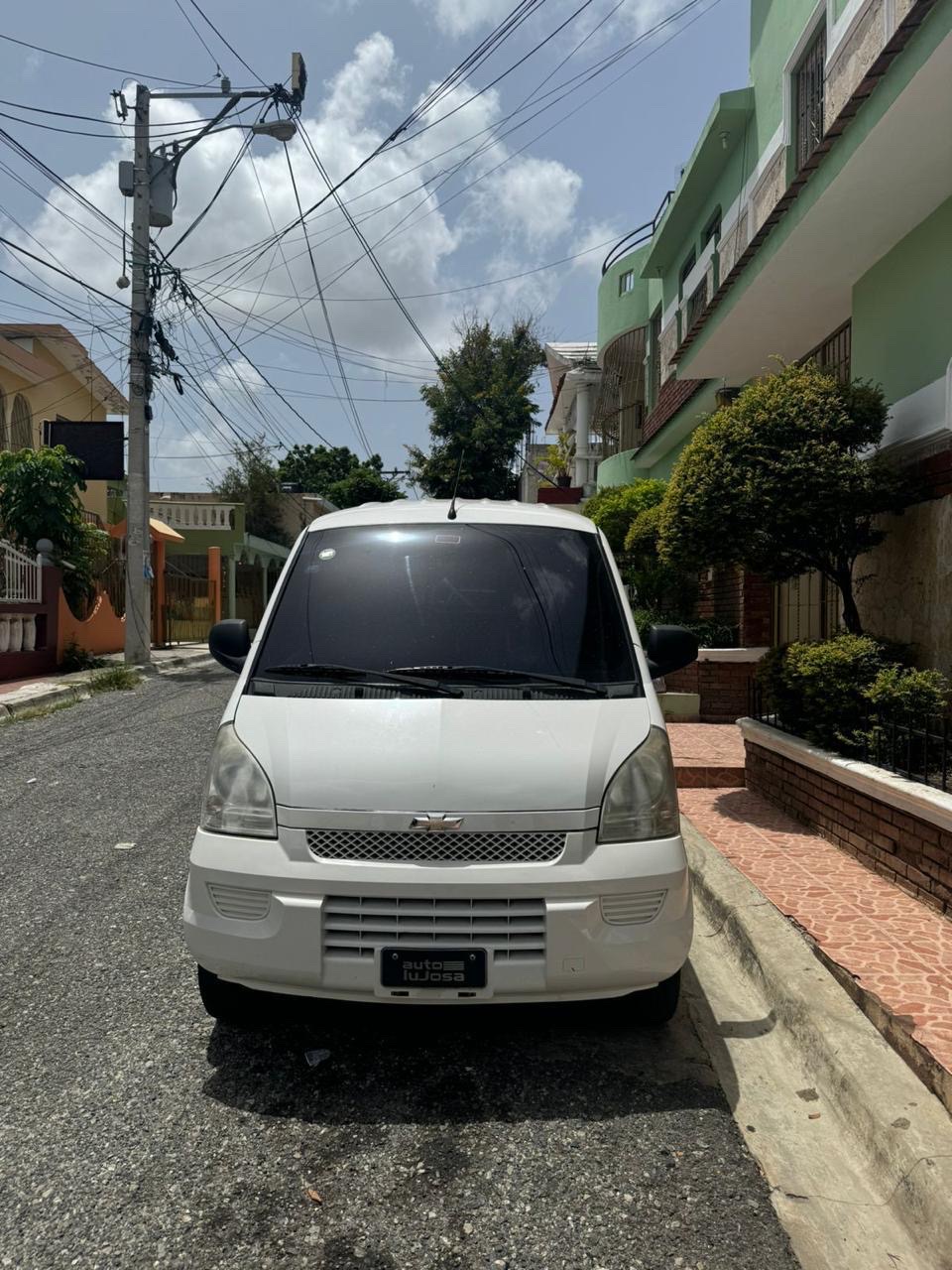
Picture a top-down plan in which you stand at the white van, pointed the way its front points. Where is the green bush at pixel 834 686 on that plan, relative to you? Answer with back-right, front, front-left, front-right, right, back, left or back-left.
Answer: back-left

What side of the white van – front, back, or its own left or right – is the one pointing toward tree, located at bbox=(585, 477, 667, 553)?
back

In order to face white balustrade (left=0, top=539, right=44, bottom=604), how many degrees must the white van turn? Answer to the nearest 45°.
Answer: approximately 135° to its right

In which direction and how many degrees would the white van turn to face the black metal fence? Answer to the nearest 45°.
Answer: approximately 135° to its left

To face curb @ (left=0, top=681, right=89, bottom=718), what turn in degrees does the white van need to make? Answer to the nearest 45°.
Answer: approximately 135° to its right

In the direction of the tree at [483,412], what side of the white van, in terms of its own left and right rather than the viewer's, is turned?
back

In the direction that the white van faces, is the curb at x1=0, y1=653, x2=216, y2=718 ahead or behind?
behind

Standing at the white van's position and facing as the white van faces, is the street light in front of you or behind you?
behind

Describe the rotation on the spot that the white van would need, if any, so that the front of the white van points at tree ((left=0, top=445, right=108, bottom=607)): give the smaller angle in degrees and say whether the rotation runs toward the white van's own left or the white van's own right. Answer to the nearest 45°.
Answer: approximately 135° to the white van's own right

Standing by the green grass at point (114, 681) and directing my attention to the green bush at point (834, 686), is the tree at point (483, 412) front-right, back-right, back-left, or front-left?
back-left

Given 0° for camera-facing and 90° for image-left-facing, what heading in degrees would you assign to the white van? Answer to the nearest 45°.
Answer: approximately 0°

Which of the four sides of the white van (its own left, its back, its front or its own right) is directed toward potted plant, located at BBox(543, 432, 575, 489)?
back
